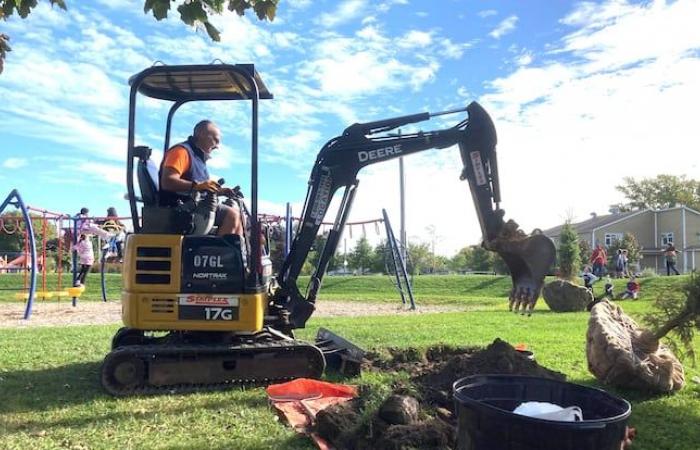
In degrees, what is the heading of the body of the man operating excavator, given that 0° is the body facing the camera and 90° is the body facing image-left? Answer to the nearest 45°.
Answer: approximately 270°

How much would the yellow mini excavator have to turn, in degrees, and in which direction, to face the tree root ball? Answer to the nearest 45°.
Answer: approximately 45° to its left

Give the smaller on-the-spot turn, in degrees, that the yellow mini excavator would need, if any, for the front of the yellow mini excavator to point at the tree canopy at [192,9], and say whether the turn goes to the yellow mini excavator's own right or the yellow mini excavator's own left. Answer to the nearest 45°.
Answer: approximately 90° to the yellow mini excavator's own right

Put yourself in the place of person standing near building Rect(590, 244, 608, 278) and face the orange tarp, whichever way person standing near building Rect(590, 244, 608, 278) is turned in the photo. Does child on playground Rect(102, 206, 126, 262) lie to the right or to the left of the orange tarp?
right

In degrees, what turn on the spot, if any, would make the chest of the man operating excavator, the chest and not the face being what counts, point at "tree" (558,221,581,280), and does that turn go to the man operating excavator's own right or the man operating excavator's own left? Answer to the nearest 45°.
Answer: approximately 45° to the man operating excavator's own left

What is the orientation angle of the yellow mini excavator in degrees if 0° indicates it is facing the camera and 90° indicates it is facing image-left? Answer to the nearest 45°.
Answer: approximately 270°

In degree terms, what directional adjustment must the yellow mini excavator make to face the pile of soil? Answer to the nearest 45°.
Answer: approximately 45° to its right
